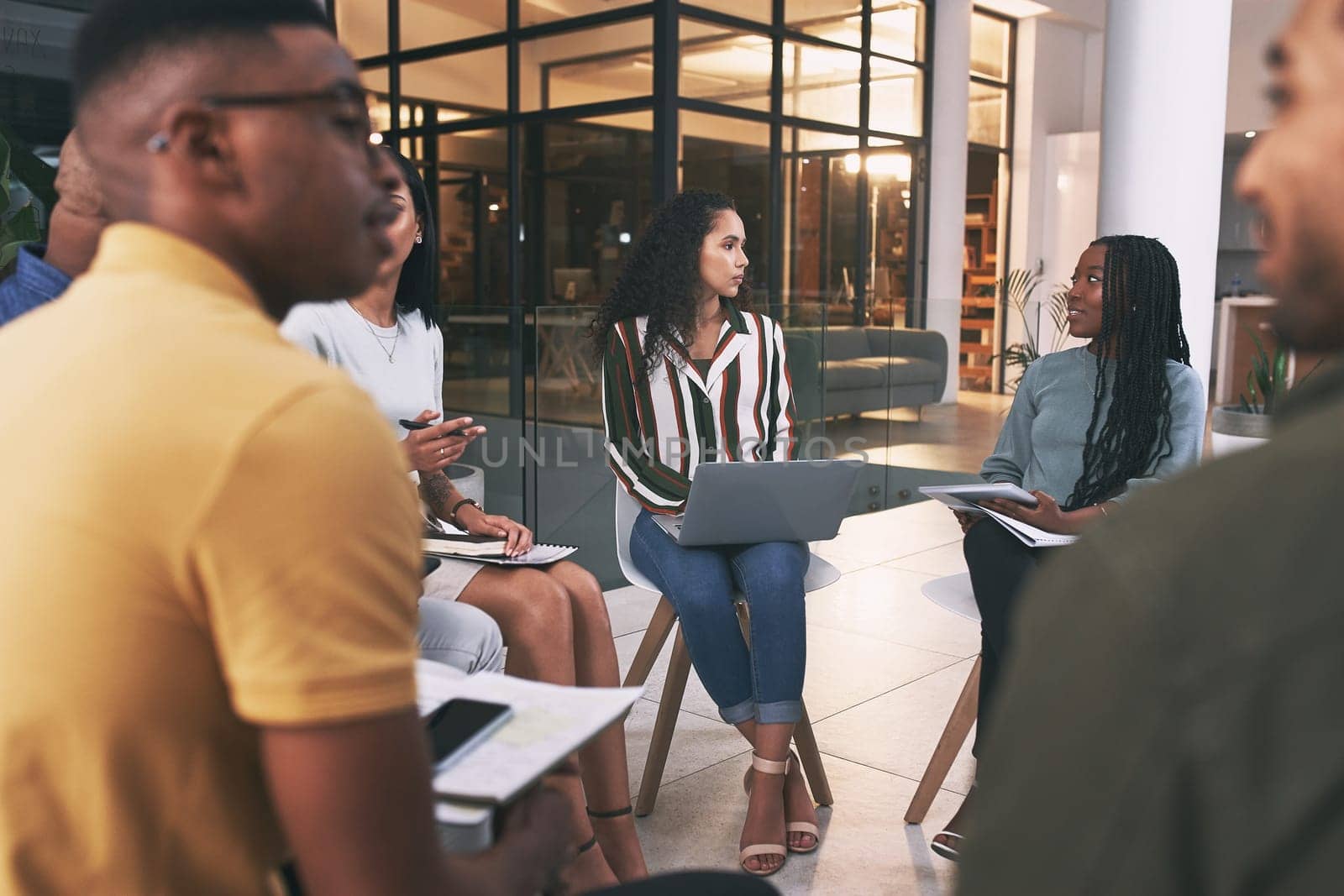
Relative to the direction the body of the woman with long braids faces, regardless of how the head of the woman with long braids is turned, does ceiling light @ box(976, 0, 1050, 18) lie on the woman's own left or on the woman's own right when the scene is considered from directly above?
on the woman's own right

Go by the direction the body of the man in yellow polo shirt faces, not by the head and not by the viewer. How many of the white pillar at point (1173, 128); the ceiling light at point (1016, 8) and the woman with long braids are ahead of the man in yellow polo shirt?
3

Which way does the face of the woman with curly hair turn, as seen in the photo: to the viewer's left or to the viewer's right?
to the viewer's right

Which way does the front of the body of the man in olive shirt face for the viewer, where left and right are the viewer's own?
facing away from the viewer and to the left of the viewer

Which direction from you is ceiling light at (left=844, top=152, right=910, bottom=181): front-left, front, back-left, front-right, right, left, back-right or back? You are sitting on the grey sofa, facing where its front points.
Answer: back-left

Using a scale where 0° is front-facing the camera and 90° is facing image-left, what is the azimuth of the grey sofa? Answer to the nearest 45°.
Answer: approximately 315°

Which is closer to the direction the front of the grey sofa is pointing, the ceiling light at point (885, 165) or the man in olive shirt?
the man in olive shirt

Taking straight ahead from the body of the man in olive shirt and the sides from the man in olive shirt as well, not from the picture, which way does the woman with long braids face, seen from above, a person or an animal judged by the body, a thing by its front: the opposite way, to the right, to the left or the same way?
to the left

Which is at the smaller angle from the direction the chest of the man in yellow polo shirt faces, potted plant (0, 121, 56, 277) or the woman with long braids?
the woman with long braids
